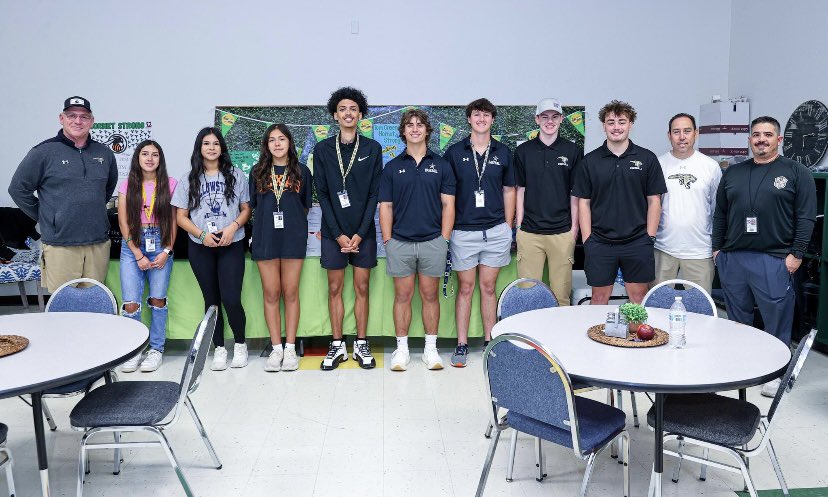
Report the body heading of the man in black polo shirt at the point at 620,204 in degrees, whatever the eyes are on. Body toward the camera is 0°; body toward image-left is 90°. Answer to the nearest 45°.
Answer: approximately 0°

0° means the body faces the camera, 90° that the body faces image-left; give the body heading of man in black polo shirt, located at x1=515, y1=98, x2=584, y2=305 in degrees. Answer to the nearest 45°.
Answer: approximately 0°

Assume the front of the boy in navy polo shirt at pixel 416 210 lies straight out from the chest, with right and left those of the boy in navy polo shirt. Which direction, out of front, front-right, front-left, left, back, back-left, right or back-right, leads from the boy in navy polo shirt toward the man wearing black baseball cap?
right

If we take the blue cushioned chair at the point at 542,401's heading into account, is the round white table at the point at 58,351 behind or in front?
behind

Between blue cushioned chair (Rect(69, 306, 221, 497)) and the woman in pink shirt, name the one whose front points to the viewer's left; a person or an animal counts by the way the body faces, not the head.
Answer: the blue cushioned chair

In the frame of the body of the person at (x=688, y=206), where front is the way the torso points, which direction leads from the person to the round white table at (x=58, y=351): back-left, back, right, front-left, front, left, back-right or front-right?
front-right

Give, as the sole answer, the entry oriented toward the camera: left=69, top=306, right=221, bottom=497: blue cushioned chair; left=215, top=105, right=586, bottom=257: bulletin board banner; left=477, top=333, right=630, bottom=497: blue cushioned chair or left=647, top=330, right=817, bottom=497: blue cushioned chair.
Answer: the bulletin board banner

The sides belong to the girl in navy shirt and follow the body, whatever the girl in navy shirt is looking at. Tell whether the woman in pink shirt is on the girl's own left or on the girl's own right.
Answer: on the girl's own right

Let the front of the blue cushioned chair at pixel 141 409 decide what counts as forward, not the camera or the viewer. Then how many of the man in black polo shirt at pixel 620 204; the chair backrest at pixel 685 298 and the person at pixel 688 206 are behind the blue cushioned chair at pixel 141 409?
3

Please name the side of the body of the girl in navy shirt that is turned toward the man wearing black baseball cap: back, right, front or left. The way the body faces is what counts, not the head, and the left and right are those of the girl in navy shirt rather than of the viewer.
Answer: right
